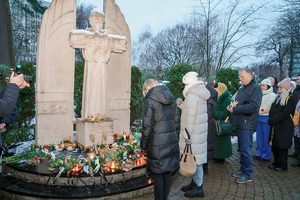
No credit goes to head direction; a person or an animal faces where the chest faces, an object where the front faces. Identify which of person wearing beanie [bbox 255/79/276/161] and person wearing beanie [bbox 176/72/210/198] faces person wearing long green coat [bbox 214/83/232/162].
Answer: person wearing beanie [bbox 255/79/276/161]

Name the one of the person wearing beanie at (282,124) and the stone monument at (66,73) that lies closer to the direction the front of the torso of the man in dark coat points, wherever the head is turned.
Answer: the stone monument

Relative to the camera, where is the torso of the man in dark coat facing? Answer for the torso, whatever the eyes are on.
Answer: to the viewer's left

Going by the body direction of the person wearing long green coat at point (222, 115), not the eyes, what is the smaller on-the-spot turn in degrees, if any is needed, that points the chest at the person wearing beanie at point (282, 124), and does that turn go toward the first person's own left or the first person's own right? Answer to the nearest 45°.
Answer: approximately 180°

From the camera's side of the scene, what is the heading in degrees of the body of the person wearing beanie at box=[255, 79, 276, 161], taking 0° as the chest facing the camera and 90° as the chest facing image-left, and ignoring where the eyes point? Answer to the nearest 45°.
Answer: approximately 45°

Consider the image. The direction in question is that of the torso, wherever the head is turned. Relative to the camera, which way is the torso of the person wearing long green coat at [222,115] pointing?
to the viewer's left

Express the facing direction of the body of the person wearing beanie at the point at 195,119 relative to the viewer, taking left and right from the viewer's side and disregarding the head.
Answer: facing to the left of the viewer

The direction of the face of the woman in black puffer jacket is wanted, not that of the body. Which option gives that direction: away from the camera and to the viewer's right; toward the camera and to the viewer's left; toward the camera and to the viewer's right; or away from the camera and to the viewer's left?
away from the camera and to the viewer's left

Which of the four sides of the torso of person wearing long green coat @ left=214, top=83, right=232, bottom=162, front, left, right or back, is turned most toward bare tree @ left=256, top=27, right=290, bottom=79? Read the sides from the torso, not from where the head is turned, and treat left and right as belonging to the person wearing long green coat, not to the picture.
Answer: right
